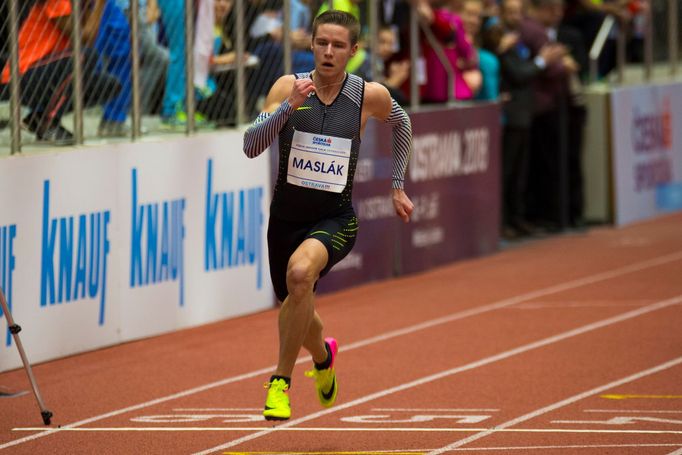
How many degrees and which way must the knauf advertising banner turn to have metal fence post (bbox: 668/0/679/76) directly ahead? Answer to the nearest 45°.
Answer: approximately 90° to its left

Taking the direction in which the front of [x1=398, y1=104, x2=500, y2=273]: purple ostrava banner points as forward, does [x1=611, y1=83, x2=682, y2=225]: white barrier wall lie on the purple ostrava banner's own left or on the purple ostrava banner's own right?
on the purple ostrava banner's own left

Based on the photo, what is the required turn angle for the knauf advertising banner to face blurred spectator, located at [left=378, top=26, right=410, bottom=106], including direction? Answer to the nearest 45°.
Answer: approximately 90° to its left

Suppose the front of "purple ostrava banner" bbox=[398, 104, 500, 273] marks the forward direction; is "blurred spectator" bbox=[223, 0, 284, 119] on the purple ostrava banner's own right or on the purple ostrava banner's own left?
on the purple ostrava banner's own right

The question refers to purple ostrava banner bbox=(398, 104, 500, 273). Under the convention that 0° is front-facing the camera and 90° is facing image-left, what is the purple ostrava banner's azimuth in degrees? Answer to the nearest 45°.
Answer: approximately 315°

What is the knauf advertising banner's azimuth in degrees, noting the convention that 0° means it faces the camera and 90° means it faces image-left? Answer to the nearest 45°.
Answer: approximately 315°

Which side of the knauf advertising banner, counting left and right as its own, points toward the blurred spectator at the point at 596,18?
left
